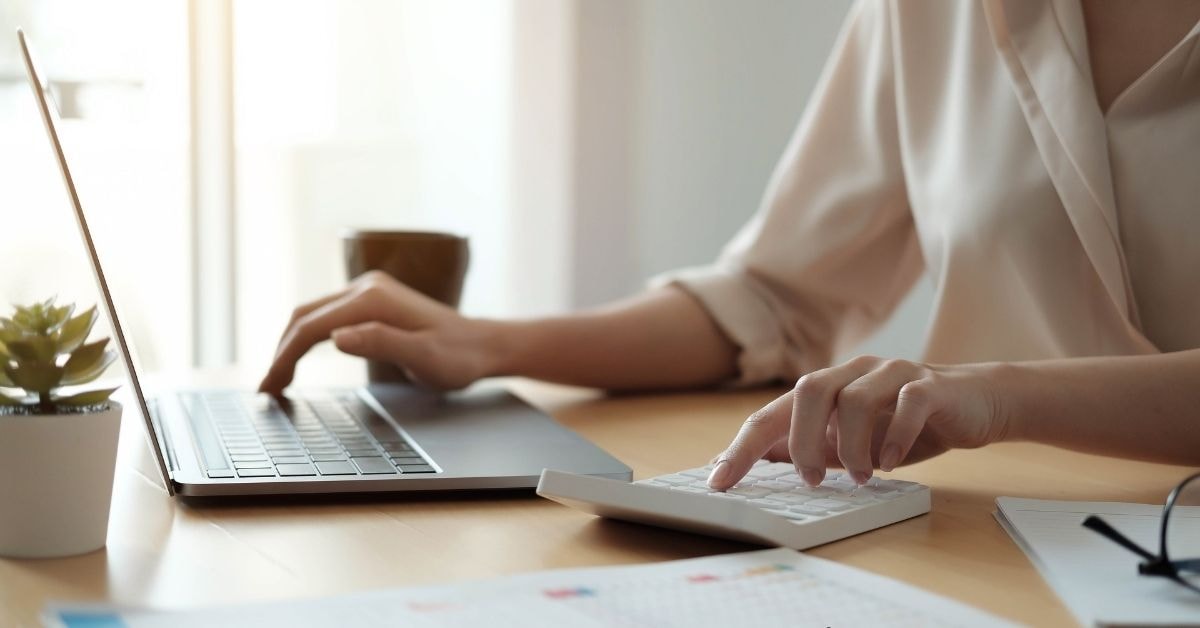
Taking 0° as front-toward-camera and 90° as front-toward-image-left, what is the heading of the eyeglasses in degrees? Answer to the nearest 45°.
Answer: approximately 315°

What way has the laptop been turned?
to the viewer's right

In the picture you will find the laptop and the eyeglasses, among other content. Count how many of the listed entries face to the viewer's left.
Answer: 0

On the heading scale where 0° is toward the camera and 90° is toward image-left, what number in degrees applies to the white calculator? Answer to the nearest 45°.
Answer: approximately 315°

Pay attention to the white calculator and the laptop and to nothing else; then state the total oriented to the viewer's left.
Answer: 0
